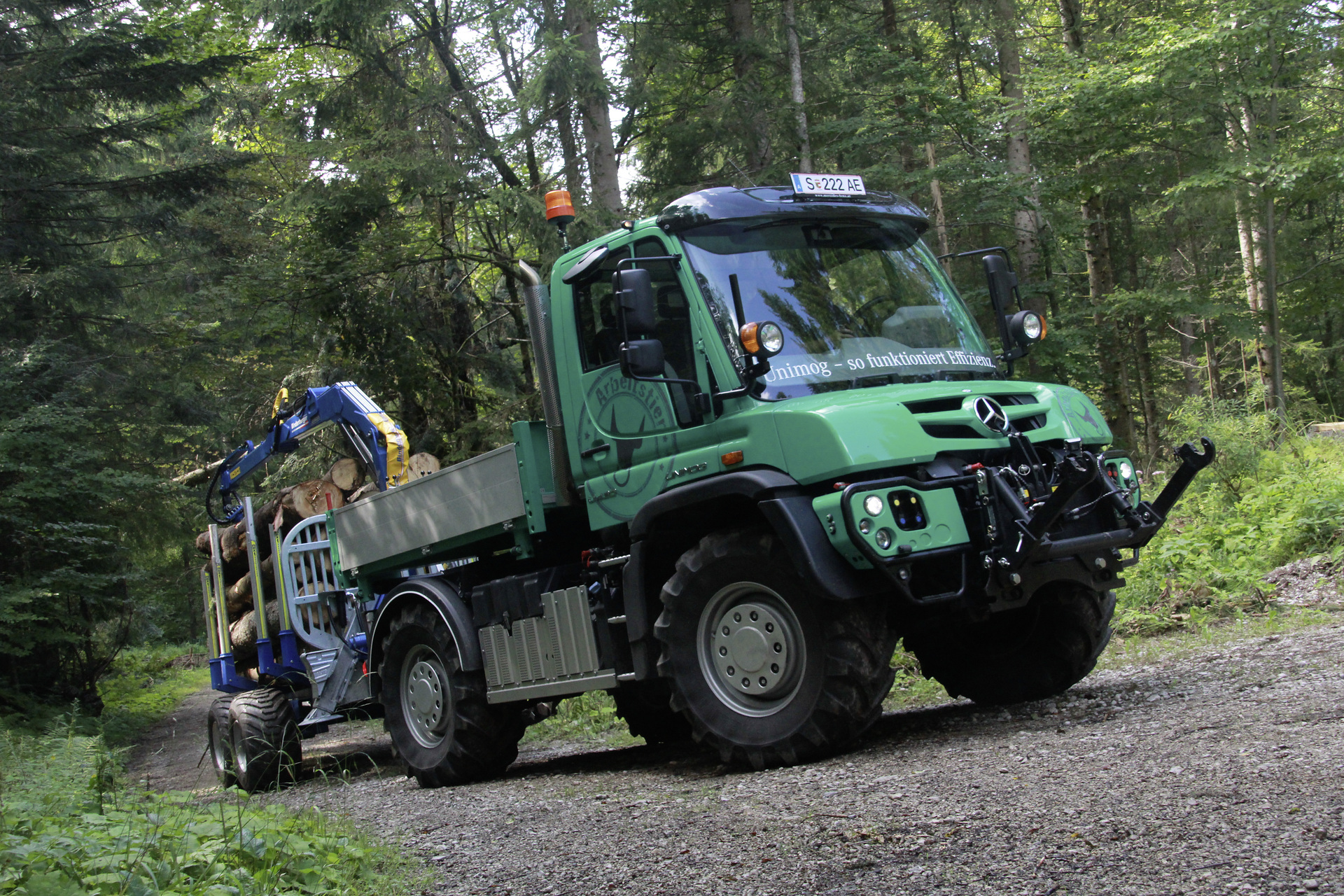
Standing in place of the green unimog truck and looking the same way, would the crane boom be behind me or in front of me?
behind

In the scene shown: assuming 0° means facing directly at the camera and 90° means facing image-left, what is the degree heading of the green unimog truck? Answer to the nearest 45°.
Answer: approximately 315°
